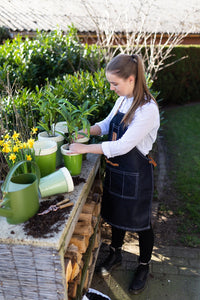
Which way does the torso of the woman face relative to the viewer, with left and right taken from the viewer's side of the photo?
facing the viewer and to the left of the viewer

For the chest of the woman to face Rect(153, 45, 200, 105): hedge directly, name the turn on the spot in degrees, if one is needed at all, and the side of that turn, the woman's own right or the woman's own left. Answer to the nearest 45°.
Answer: approximately 135° to the woman's own right

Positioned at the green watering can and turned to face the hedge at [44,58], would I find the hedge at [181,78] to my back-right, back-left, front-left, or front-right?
front-right

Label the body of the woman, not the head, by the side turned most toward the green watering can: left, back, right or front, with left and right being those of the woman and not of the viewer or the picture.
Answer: front

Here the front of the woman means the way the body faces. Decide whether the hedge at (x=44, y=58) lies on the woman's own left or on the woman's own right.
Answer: on the woman's own right
